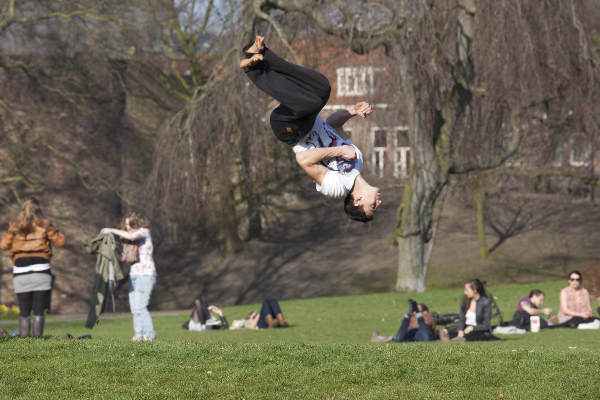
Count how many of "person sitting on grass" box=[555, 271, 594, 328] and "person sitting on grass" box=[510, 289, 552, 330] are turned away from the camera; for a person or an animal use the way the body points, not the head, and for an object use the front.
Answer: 0

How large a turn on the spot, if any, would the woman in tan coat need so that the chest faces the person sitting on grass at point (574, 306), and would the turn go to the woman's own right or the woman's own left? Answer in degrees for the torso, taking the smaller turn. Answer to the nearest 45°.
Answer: approximately 90° to the woman's own right

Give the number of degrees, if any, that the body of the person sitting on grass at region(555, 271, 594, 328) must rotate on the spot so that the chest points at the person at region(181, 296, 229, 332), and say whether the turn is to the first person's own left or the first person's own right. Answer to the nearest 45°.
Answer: approximately 90° to the first person's own right

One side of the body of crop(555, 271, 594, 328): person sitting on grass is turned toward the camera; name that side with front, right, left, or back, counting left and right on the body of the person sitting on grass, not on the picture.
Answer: front

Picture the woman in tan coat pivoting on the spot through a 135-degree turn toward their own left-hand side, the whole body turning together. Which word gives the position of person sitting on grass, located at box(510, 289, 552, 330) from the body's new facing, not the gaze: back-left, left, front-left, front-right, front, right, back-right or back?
back-left

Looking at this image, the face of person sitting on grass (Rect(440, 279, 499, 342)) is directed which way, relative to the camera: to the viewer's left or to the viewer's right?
to the viewer's left

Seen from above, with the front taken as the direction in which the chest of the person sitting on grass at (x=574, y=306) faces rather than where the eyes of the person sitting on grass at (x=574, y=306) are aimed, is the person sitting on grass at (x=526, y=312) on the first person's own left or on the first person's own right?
on the first person's own right

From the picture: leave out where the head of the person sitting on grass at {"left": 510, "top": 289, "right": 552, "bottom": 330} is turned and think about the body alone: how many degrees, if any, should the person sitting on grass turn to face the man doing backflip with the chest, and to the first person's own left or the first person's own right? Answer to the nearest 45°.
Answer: approximately 90° to the first person's own right

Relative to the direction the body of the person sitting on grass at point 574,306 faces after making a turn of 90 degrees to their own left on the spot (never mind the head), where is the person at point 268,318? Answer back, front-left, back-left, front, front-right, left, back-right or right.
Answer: back

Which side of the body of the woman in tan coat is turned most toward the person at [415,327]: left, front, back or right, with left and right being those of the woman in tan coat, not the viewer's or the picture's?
right

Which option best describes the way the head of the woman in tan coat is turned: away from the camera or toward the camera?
away from the camera

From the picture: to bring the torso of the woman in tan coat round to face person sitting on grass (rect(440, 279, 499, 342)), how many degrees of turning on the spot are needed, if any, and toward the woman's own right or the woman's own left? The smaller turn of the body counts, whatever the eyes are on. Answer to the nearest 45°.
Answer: approximately 90° to the woman's own right

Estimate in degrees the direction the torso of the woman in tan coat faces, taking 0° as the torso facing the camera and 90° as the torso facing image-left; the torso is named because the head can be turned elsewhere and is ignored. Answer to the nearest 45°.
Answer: approximately 180°
